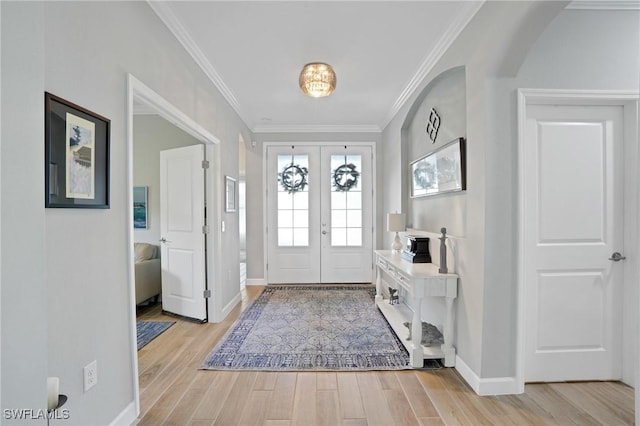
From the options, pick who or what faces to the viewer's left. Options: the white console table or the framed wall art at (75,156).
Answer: the white console table

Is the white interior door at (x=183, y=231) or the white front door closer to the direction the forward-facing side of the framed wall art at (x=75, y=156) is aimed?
the white front door

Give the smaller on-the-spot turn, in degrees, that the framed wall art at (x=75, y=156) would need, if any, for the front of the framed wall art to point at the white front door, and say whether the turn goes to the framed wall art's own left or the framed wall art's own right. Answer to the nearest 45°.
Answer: approximately 90° to the framed wall art's own left

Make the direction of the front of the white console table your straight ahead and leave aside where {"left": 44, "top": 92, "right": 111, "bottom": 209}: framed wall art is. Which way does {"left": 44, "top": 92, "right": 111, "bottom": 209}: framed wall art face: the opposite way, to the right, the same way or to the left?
the opposite way

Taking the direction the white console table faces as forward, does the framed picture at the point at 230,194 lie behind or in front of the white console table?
in front

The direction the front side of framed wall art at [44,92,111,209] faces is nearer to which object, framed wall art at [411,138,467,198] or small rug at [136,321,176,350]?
the framed wall art

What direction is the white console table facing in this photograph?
to the viewer's left

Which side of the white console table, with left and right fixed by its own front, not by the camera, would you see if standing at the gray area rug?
front

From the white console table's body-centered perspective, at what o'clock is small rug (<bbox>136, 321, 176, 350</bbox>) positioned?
The small rug is roughly at 12 o'clock from the white console table.

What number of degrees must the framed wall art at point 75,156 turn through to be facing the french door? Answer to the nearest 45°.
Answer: approximately 90° to its left

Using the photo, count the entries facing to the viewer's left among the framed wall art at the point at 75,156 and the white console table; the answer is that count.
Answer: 1

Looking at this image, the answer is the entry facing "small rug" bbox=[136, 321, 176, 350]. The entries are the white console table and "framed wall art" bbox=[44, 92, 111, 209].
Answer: the white console table
